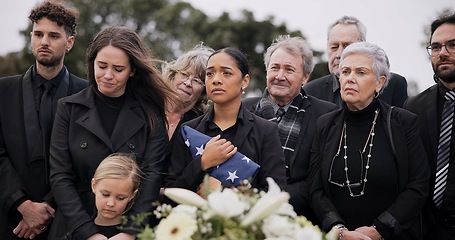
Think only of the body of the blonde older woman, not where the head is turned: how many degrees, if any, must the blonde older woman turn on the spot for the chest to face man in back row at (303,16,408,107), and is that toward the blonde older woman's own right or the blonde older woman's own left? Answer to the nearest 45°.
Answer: approximately 90° to the blonde older woman's own left

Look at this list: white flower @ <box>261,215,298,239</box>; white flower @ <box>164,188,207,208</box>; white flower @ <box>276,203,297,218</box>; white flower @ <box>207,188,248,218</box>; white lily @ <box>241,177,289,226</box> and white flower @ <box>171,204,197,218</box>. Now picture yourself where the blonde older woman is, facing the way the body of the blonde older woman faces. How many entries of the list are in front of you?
6

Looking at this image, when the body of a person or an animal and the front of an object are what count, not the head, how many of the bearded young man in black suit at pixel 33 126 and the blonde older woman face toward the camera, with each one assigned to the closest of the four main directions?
2

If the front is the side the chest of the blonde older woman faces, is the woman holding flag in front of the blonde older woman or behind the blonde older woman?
in front

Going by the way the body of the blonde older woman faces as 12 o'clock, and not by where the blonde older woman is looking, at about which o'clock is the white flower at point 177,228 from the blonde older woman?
The white flower is roughly at 12 o'clock from the blonde older woman.

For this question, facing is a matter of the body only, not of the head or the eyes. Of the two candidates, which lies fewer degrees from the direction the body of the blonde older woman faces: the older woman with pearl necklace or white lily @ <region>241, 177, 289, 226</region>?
the white lily

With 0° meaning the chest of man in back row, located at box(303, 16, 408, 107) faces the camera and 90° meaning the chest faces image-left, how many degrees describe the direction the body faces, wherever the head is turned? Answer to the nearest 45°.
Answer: approximately 45°

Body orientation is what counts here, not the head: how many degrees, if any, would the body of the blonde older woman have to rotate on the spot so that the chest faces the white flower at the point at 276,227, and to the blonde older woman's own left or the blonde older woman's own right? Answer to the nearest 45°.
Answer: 0° — they already face it

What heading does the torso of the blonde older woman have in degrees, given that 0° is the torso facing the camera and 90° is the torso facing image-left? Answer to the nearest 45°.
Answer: approximately 0°

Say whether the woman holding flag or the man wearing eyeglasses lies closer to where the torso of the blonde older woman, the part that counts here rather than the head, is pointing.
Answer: the woman holding flag

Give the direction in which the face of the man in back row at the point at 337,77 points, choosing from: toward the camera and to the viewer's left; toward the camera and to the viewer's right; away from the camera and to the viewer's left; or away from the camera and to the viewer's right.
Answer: toward the camera and to the viewer's left

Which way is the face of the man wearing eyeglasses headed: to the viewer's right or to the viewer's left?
to the viewer's left

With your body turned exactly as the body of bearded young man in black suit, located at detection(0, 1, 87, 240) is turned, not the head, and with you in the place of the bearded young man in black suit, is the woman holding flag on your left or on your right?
on your left

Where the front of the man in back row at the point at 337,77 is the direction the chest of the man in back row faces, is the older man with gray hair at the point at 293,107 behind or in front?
in front
